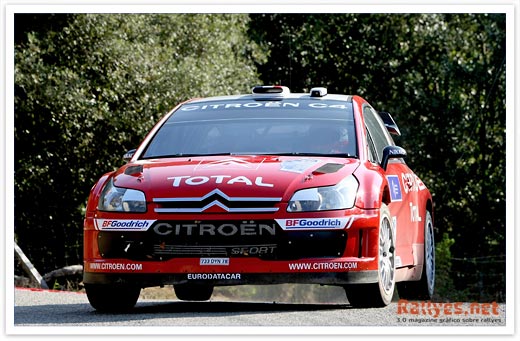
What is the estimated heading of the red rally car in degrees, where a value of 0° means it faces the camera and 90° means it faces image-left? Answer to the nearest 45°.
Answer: approximately 0°
